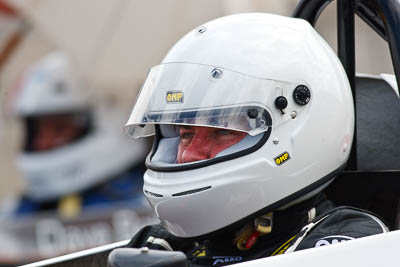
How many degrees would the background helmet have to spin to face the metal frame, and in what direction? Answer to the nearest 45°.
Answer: approximately 45° to its left

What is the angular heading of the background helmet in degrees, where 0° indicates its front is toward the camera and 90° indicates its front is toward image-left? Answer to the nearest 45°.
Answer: approximately 45°
